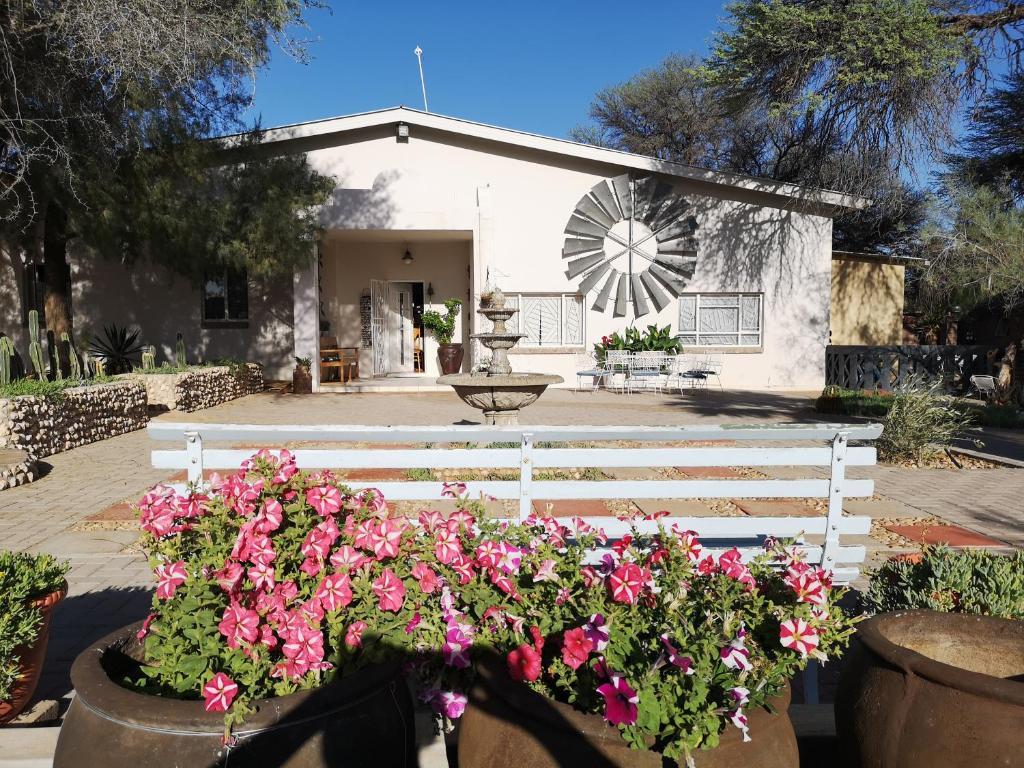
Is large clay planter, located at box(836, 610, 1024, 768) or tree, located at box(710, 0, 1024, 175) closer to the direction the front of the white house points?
the large clay planter

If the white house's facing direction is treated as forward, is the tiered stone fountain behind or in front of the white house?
in front

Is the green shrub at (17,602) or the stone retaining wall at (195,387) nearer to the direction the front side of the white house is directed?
the green shrub

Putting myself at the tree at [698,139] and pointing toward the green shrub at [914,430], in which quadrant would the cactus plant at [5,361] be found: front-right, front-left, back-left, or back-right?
front-right

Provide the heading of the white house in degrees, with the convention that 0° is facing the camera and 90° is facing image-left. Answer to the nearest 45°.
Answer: approximately 0°

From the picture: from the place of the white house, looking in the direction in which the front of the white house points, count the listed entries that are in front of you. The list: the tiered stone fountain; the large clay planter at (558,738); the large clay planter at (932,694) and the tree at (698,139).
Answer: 3

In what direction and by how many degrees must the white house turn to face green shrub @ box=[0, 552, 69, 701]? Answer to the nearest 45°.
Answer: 0° — it already faces it

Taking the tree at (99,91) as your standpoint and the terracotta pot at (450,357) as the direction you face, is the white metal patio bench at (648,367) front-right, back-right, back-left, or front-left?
front-right

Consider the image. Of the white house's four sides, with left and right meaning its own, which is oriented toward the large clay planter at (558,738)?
front

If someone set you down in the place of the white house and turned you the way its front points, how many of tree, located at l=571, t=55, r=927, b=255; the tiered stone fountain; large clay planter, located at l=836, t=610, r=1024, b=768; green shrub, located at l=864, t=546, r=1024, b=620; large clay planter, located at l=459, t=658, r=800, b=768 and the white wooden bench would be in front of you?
5

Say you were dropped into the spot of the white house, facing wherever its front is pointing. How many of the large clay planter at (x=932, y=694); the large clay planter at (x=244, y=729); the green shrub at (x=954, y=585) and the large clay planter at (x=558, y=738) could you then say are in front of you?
4

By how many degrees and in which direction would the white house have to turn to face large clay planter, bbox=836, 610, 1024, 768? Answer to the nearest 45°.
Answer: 0° — it already faces it

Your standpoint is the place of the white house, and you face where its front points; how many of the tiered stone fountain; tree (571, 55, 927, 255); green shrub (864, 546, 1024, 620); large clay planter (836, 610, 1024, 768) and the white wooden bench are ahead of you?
4
